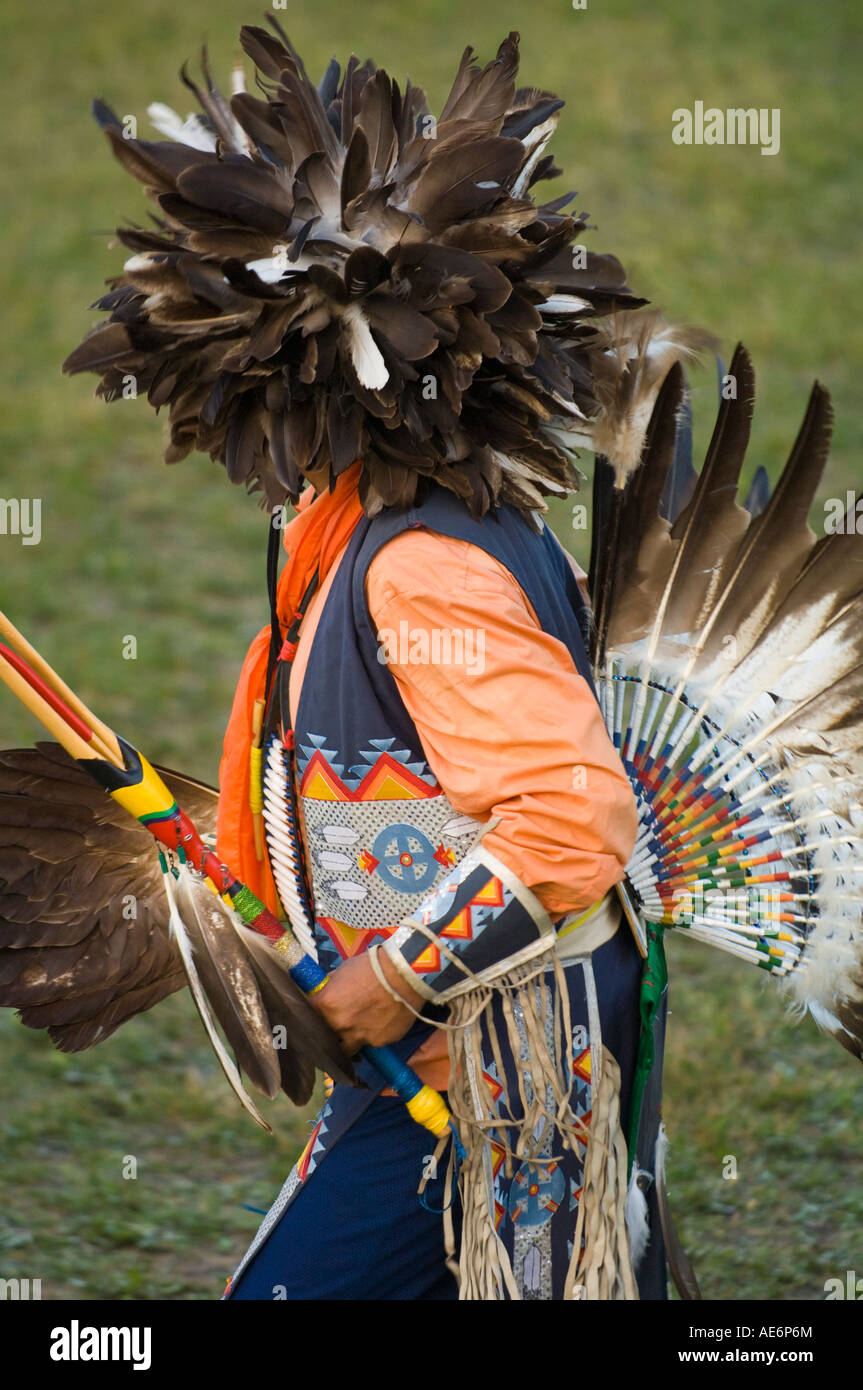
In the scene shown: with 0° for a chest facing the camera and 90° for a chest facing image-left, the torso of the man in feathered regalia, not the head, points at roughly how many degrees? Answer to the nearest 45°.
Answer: approximately 90°
